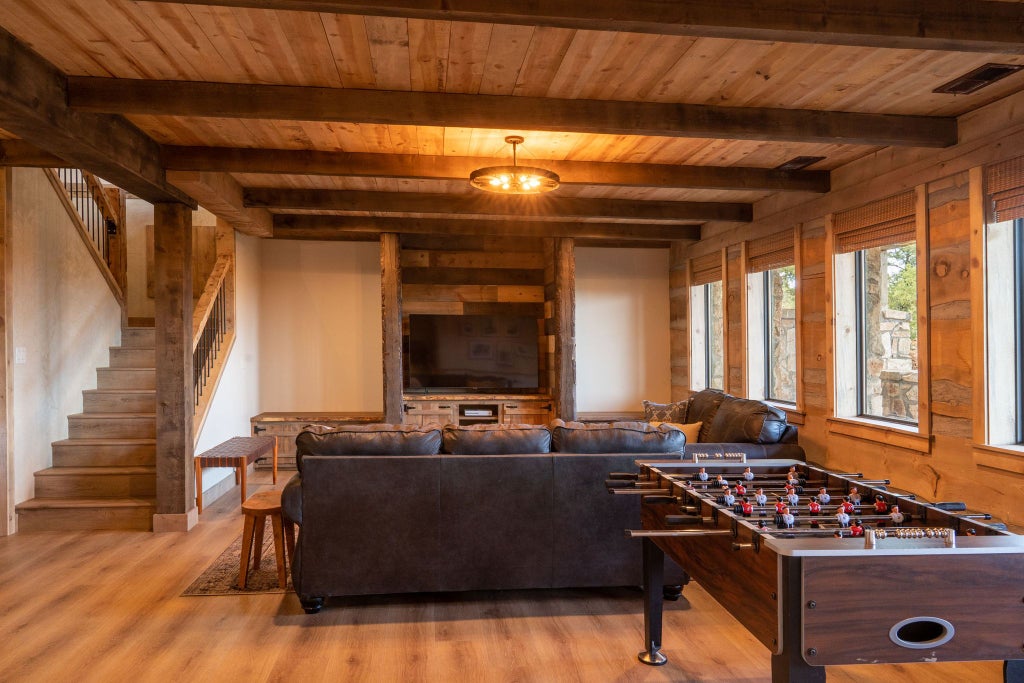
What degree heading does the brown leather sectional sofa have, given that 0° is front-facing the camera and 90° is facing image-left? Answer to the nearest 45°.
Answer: approximately 180°

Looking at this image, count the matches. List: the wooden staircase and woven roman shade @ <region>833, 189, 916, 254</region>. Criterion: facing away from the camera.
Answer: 0

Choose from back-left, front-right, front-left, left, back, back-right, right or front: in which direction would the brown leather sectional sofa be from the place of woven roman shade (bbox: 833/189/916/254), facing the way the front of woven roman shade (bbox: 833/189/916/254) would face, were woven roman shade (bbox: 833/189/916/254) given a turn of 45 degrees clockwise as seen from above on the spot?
front-left

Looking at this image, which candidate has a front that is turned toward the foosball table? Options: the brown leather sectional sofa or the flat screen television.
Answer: the flat screen television

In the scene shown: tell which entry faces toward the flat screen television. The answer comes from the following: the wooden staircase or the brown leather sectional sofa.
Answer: the brown leather sectional sofa

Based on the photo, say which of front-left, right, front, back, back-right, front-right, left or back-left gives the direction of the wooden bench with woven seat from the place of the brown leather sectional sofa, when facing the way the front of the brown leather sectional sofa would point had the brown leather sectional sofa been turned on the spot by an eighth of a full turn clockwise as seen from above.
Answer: left

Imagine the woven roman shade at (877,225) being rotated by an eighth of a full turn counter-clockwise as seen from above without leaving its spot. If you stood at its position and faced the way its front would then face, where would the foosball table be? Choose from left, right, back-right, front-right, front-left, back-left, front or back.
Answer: front

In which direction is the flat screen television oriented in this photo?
toward the camera

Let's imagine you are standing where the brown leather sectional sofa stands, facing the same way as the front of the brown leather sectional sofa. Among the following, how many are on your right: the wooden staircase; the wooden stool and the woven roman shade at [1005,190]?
1

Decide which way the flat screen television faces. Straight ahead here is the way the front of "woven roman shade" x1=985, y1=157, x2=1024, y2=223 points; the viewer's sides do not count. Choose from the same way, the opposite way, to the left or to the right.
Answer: to the left

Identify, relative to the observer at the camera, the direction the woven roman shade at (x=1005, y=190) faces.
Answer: facing the viewer and to the left of the viewer

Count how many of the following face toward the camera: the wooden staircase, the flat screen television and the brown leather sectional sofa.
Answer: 2

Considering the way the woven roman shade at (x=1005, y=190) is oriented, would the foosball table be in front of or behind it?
in front

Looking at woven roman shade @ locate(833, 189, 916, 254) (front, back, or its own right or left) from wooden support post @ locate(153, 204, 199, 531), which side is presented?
front

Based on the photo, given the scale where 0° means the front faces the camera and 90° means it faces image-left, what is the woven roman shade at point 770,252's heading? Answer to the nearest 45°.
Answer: approximately 45°

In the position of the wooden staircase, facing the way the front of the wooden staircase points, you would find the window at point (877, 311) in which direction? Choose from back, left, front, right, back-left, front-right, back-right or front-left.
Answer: front-left

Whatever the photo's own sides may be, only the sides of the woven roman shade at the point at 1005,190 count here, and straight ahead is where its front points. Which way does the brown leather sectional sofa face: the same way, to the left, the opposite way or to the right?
to the right

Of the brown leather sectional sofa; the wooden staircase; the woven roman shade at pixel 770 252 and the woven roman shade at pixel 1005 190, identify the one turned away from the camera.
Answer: the brown leather sectional sofa

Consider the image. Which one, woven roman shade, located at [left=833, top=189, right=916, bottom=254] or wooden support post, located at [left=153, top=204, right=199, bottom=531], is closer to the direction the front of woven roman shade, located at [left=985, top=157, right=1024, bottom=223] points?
the wooden support post

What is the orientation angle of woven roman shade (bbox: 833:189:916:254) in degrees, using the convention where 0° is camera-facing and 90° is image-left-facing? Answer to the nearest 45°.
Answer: approximately 45°
